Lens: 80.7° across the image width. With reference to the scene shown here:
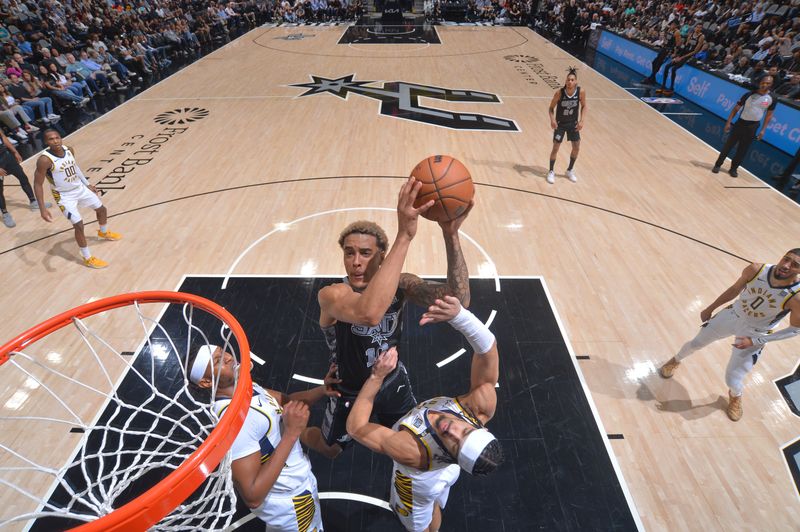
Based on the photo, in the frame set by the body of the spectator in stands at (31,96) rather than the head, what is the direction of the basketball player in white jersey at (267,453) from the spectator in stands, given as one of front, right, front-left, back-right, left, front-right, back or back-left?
front-right

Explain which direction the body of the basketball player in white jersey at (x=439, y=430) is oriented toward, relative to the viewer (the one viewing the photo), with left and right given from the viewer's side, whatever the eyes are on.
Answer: facing away from the viewer and to the left of the viewer

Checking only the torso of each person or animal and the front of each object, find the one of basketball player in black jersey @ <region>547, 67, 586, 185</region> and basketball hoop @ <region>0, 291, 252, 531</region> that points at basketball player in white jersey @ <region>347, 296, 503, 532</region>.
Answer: the basketball player in black jersey

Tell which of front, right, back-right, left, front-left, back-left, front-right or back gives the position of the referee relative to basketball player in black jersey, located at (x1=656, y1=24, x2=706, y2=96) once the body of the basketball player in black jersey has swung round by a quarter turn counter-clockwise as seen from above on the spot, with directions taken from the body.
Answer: front-right

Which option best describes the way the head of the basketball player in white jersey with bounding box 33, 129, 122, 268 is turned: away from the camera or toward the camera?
toward the camera

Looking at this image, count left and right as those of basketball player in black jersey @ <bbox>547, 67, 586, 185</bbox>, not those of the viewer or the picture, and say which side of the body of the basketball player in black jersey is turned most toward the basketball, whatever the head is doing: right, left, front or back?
front

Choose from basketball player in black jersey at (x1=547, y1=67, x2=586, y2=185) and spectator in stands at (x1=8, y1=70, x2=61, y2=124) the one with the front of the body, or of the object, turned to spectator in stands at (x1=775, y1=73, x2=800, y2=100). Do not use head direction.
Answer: spectator in stands at (x1=8, y1=70, x2=61, y2=124)

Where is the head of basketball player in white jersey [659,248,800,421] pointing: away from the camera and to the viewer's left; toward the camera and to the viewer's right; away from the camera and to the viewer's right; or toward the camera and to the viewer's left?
toward the camera and to the viewer's left

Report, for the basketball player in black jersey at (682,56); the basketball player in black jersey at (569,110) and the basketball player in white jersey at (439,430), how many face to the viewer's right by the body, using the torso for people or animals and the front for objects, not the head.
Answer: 0

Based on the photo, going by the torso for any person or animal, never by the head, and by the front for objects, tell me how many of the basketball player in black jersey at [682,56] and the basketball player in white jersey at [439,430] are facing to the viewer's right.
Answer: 0

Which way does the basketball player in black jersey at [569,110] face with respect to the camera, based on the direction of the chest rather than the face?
toward the camera

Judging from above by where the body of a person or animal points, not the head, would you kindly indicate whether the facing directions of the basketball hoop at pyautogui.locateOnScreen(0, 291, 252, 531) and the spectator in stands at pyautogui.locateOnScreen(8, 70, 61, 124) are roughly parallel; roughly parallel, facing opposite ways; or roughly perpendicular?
roughly perpendicular

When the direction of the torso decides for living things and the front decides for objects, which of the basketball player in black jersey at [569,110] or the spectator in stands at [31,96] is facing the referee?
the spectator in stands

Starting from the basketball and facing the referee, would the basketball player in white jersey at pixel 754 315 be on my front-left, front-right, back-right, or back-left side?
front-right

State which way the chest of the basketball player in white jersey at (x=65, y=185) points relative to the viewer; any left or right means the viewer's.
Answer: facing the viewer and to the right of the viewer

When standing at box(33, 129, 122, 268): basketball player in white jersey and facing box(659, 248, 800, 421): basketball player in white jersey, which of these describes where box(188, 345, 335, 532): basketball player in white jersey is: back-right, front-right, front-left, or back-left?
front-right

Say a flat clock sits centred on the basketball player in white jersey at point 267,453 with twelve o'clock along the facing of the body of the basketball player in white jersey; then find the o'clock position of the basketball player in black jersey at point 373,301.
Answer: The basketball player in black jersey is roughly at 11 o'clock from the basketball player in white jersey.

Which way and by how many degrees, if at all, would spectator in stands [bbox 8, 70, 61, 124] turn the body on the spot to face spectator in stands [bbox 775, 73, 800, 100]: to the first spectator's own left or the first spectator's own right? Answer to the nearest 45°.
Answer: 0° — they already face them
